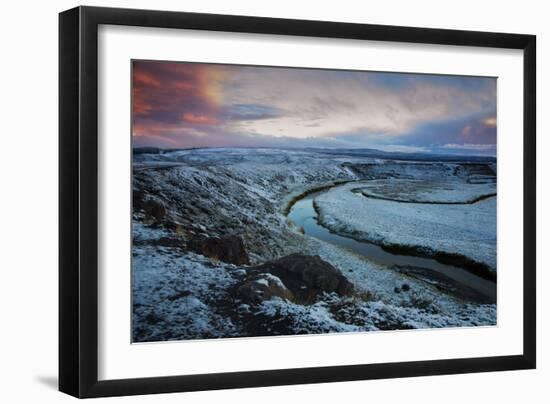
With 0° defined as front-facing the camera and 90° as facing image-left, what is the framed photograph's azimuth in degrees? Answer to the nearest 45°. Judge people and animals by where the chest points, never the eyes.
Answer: approximately 315°
